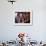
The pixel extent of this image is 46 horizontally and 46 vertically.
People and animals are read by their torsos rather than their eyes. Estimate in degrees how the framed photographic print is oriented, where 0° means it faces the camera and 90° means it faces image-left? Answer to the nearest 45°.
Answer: approximately 0°
